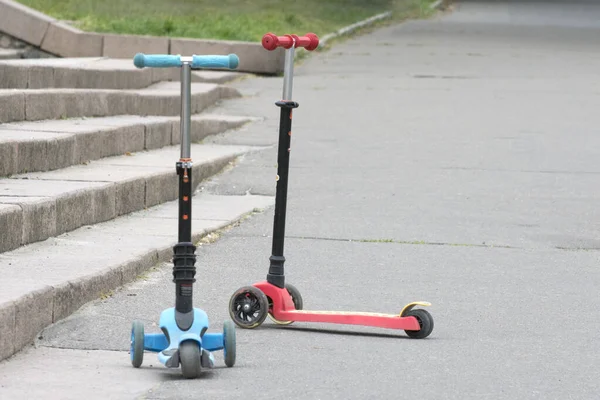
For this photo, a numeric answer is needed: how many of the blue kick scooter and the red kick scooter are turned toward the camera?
0

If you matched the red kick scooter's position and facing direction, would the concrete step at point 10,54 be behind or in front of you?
in front

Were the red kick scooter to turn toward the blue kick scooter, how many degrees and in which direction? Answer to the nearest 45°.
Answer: approximately 90° to its left

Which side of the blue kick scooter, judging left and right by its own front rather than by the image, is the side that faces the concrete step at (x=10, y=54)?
front

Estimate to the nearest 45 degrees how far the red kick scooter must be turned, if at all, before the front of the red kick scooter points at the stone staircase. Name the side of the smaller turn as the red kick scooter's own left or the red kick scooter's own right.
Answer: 0° — it already faces it

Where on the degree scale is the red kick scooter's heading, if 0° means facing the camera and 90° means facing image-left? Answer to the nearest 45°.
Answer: approximately 135°

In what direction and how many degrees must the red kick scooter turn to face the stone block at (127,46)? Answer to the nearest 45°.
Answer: approximately 45° to its right

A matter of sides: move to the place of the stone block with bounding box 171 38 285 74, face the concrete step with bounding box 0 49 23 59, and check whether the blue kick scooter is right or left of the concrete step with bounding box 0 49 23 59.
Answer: left

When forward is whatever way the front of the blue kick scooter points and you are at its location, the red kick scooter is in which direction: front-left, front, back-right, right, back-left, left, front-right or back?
front-right

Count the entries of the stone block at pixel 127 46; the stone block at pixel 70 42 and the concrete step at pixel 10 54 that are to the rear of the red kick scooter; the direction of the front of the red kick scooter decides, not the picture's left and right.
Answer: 0

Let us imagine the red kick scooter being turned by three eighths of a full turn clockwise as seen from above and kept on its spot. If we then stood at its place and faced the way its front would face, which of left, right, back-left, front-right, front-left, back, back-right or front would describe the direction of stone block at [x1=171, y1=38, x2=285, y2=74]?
left

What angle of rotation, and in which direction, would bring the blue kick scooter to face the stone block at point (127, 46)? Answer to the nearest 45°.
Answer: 0° — it already faces it

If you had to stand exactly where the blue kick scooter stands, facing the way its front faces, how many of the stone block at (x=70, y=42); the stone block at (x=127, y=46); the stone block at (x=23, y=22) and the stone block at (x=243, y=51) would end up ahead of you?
4
